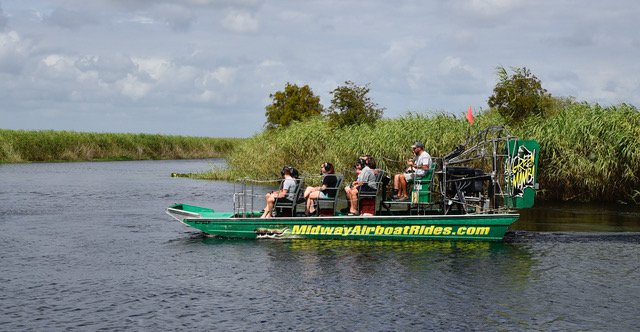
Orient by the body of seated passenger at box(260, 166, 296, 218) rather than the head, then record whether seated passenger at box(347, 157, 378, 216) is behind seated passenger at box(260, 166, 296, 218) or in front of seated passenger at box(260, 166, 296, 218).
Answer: behind

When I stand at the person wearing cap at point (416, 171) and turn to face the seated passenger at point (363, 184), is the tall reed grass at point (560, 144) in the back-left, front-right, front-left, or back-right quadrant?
back-right

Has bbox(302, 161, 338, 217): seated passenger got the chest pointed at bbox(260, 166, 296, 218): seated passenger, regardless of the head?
yes

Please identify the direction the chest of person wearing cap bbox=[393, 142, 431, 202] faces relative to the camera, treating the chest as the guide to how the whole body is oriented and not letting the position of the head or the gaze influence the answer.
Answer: to the viewer's left

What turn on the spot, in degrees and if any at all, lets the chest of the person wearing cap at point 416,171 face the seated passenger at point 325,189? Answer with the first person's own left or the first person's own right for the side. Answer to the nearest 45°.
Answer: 0° — they already face them

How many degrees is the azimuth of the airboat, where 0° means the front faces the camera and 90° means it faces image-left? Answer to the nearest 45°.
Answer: approximately 90°

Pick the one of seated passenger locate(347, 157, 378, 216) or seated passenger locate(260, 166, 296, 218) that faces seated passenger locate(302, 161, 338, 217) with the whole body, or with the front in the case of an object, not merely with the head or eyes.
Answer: seated passenger locate(347, 157, 378, 216)

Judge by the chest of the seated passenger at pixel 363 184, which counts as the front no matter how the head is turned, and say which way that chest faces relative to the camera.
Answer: to the viewer's left

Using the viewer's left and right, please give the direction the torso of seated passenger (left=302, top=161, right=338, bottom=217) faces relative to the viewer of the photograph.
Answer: facing to the left of the viewer

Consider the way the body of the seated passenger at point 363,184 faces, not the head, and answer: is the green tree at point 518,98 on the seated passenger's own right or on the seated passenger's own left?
on the seated passenger's own right

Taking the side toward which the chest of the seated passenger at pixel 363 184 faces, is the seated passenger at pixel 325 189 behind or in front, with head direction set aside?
in front

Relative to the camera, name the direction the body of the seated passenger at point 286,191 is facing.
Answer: to the viewer's left
